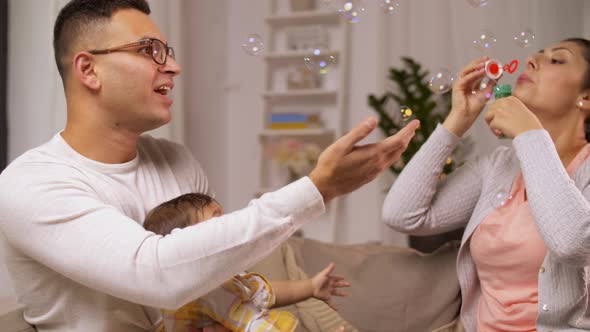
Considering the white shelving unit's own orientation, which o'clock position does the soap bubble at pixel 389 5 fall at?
The soap bubble is roughly at 12 o'clock from the white shelving unit.

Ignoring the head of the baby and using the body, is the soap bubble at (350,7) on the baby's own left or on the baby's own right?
on the baby's own left

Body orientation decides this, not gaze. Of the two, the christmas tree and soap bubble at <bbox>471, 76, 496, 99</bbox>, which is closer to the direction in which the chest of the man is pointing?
the soap bubble

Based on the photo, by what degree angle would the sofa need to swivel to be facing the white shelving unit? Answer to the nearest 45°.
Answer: approximately 180°

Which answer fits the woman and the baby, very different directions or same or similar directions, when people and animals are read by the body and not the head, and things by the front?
very different directions

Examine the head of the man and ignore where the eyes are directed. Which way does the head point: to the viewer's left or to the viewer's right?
to the viewer's right

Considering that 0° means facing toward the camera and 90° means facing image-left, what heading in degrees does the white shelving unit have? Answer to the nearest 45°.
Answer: approximately 0°
